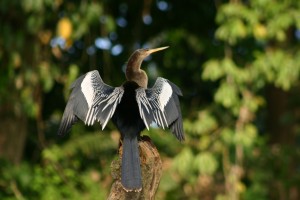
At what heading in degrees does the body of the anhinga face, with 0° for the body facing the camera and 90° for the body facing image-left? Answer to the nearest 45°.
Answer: approximately 180°

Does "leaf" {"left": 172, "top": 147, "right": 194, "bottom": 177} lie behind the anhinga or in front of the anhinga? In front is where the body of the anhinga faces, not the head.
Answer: in front
